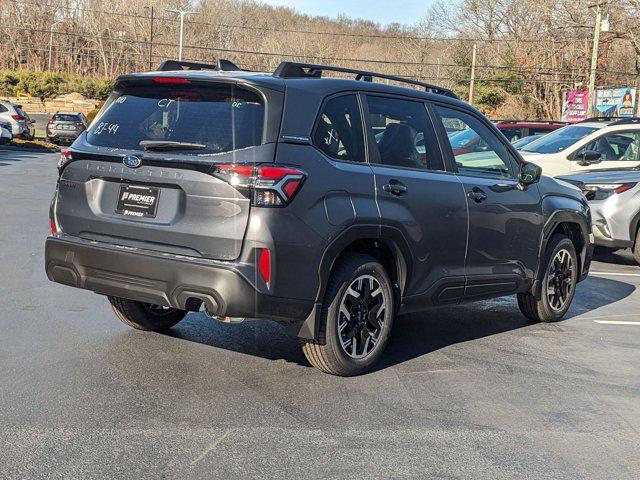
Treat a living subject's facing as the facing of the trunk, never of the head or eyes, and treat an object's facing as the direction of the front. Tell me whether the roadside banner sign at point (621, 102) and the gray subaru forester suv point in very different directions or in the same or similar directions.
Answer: very different directions

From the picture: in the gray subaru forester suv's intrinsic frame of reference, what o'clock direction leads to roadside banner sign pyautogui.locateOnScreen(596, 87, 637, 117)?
The roadside banner sign is roughly at 11 o'clock from the gray subaru forester suv.

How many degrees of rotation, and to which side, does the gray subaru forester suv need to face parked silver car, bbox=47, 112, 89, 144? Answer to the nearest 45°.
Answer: approximately 45° to its left

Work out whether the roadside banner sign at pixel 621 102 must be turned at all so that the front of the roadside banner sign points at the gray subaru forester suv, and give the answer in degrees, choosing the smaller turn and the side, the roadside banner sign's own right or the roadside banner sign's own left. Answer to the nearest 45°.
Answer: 0° — it already faces it

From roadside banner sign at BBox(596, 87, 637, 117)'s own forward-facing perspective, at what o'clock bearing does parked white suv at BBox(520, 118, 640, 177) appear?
The parked white suv is roughly at 12 o'clock from the roadside banner sign.

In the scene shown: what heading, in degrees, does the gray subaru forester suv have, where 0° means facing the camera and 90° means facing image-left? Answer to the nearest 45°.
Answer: approximately 225°

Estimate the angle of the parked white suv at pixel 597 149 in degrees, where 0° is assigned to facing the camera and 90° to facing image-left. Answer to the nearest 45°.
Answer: approximately 45°

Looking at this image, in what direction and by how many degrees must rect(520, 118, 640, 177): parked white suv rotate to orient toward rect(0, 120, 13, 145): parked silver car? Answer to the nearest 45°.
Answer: approximately 90° to its right

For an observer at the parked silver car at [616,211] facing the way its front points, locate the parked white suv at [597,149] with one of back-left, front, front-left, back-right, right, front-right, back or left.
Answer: back-right

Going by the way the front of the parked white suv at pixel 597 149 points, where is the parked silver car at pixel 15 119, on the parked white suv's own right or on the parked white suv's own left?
on the parked white suv's own right

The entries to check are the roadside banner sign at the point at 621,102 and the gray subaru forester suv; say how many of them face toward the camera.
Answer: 1
